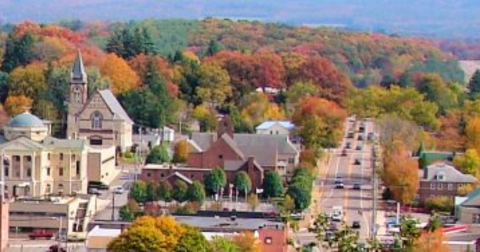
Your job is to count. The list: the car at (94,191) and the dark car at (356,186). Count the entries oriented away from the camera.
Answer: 1

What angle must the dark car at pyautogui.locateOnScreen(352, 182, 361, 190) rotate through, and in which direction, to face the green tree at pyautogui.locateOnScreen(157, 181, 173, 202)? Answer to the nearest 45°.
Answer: approximately 135° to its left

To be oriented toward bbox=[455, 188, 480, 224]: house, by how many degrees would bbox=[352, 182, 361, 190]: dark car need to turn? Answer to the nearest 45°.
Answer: approximately 135° to its right

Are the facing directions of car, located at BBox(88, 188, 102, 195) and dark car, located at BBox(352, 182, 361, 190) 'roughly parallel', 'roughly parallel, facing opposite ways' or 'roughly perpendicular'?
roughly perpendicular

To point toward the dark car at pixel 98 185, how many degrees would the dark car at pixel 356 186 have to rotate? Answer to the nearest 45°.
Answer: approximately 90° to its left

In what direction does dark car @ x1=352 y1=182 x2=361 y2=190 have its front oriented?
away from the camera
